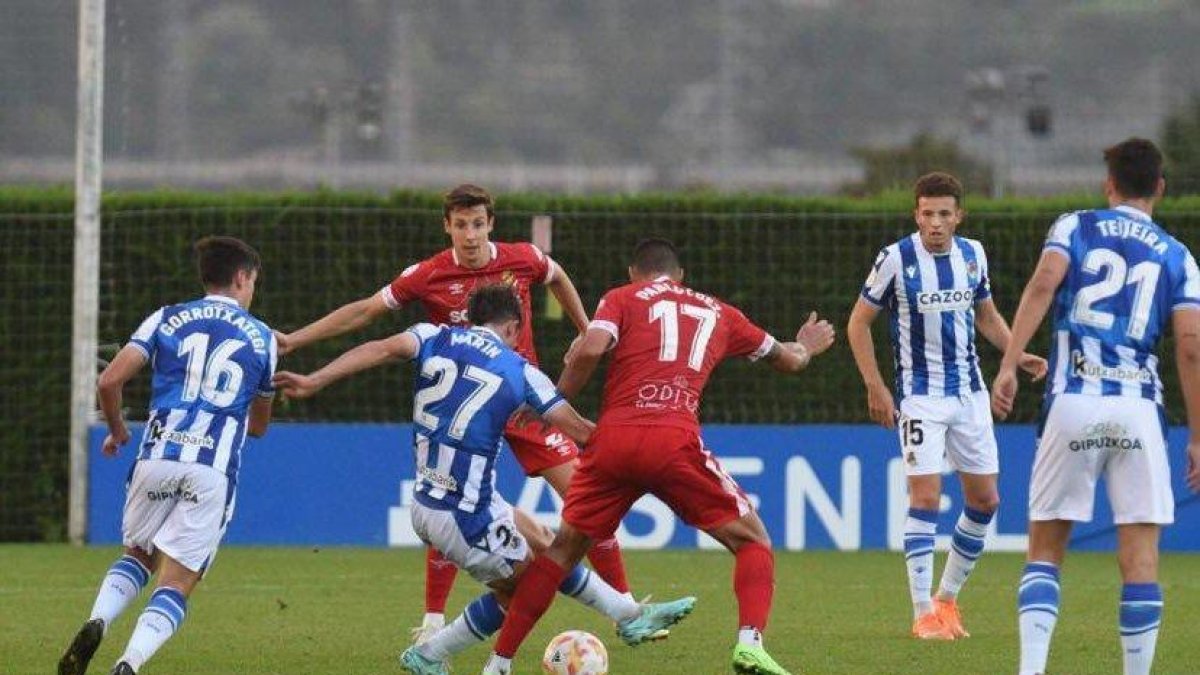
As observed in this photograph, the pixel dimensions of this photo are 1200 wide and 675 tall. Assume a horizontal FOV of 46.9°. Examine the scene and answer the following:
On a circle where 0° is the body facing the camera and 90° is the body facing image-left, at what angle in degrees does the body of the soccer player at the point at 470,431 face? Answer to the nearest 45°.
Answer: approximately 225°

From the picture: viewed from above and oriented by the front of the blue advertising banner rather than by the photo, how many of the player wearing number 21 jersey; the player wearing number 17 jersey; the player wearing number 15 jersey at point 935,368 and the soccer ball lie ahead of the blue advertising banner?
4

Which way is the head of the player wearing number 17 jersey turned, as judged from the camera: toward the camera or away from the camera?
away from the camera

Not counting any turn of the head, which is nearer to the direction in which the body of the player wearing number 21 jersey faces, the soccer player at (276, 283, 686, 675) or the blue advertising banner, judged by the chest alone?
the blue advertising banner

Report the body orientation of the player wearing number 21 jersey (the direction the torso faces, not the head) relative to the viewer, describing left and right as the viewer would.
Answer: facing away from the viewer

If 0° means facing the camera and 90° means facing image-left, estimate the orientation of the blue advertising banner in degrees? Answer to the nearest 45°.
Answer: approximately 0°

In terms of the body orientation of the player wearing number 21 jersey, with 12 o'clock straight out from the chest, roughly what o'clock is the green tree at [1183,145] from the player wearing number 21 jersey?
The green tree is roughly at 12 o'clock from the player wearing number 21 jersey.

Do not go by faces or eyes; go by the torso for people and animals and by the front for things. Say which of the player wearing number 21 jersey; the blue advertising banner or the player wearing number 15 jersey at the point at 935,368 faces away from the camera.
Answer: the player wearing number 21 jersey

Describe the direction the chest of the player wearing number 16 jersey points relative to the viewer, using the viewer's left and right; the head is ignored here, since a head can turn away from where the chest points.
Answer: facing away from the viewer and to the right of the viewer

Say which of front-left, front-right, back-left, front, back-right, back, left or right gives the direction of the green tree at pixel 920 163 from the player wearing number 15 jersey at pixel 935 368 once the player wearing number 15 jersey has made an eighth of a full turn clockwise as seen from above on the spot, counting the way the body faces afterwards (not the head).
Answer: back-right
